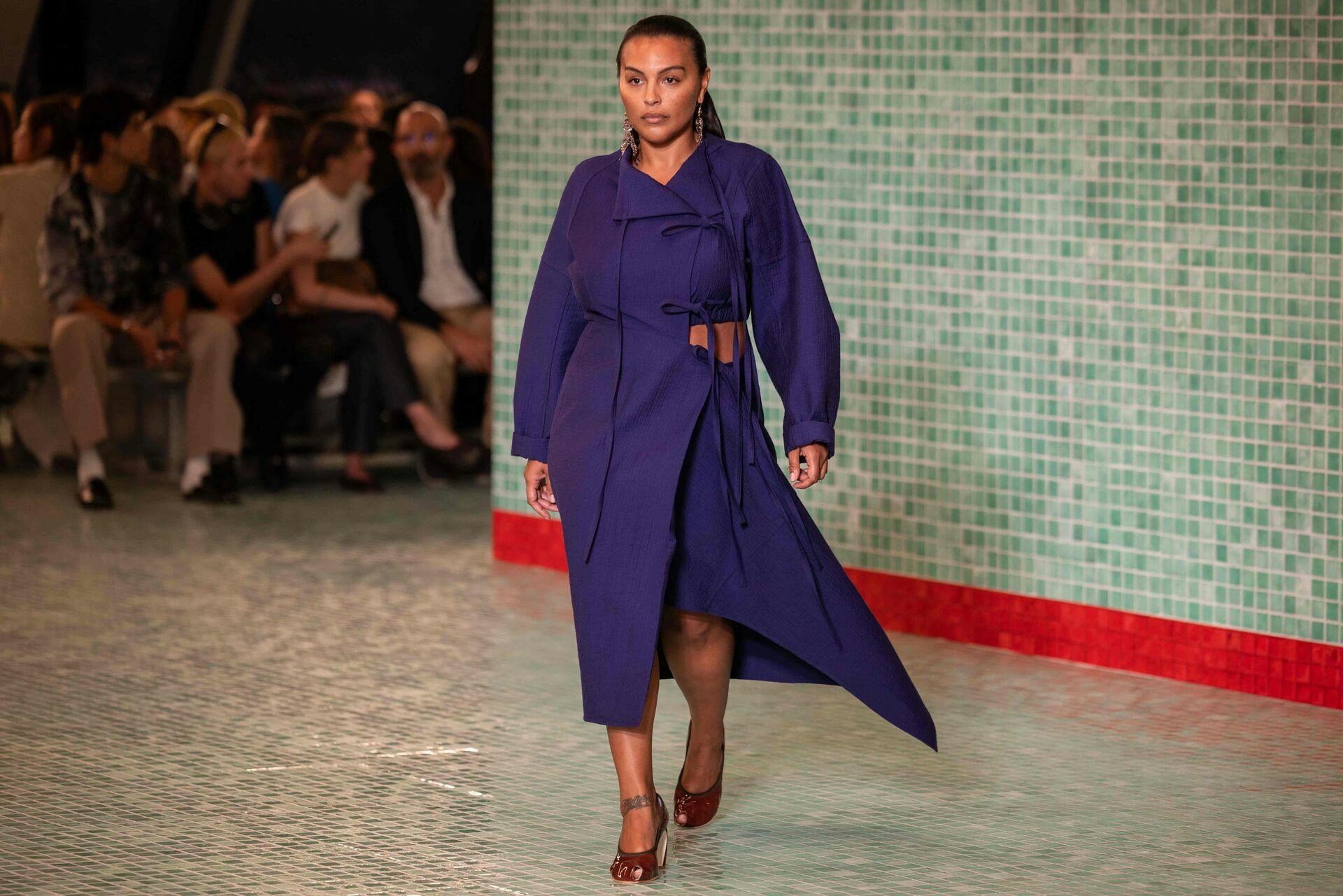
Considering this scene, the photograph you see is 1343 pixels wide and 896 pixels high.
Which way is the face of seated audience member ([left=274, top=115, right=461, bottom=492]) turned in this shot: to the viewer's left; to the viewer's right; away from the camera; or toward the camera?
to the viewer's right

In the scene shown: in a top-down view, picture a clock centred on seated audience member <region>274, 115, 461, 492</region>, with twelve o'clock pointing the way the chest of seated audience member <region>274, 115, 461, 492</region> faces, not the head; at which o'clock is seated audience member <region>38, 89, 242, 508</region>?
seated audience member <region>38, 89, 242, 508</region> is roughly at 4 o'clock from seated audience member <region>274, 115, 461, 492</region>.

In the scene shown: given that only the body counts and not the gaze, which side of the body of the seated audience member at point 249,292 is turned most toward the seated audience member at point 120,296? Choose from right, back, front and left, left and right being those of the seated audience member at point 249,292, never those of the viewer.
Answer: right

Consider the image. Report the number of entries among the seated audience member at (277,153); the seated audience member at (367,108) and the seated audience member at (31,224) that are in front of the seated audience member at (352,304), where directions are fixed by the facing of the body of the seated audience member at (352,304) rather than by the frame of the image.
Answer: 0

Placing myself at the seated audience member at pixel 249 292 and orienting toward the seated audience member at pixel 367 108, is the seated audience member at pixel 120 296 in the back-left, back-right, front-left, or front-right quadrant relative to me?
back-left

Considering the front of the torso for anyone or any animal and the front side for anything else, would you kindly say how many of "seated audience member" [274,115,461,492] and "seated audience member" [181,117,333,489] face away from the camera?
0

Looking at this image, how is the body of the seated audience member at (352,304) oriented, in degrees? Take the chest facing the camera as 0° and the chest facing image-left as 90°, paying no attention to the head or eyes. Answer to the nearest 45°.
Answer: approximately 315°

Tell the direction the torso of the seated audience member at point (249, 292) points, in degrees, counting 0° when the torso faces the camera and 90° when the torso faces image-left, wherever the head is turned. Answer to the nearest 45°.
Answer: approximately 315°

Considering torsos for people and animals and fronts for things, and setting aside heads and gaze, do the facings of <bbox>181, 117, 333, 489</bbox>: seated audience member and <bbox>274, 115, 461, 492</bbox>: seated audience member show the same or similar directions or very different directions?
same or similar directions

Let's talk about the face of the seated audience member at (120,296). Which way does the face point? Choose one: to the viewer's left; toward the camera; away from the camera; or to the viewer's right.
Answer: to the viewer's right

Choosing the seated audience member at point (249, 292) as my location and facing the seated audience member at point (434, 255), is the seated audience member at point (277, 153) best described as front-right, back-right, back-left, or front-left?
front-left

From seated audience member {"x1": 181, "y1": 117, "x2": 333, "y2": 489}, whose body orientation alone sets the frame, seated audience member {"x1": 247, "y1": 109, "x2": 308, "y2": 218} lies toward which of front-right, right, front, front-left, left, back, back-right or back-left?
back-left

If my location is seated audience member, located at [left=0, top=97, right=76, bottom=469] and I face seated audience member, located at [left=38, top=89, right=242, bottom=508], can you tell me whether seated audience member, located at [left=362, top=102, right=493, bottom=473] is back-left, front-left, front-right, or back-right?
front-left

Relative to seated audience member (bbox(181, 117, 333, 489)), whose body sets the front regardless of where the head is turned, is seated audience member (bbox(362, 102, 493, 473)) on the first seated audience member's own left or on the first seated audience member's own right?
on the first seated audience member's own left

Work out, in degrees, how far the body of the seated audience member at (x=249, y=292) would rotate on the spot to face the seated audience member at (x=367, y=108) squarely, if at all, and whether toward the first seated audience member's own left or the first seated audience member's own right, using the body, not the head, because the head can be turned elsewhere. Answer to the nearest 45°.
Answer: approximately 135° to the first seated audience member's own left
